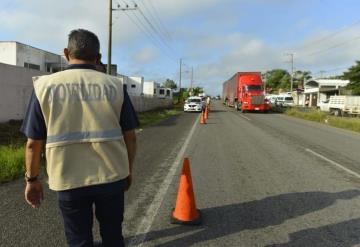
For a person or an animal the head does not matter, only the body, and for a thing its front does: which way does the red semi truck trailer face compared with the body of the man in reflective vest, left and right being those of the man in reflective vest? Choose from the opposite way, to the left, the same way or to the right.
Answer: the opposite way

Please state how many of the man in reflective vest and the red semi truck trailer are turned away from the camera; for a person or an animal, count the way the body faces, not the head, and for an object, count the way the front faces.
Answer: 1

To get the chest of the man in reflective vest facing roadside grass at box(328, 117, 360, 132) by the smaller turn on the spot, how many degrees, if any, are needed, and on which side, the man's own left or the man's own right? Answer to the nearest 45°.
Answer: approximately 45° to the man's own right

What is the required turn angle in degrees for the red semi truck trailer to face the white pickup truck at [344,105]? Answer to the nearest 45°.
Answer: approximately 45° to its left

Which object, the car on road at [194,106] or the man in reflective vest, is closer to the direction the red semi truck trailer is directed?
the man in reflective vest

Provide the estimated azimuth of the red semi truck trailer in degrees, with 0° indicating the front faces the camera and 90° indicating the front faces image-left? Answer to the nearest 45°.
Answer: approximately 315°

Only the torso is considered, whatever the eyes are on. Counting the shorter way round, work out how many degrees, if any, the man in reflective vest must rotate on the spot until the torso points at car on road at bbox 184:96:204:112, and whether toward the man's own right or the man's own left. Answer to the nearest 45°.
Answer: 0° — they already face it

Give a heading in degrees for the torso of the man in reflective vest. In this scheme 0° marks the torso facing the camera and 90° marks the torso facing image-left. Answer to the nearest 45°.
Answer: approximately 180°

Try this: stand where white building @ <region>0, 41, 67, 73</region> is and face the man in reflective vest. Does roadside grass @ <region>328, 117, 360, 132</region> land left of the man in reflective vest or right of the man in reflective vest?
left

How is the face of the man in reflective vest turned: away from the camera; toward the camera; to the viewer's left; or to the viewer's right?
away from the camera

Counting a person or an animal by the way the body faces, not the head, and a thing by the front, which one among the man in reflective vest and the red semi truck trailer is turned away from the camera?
the man in reflective vest
